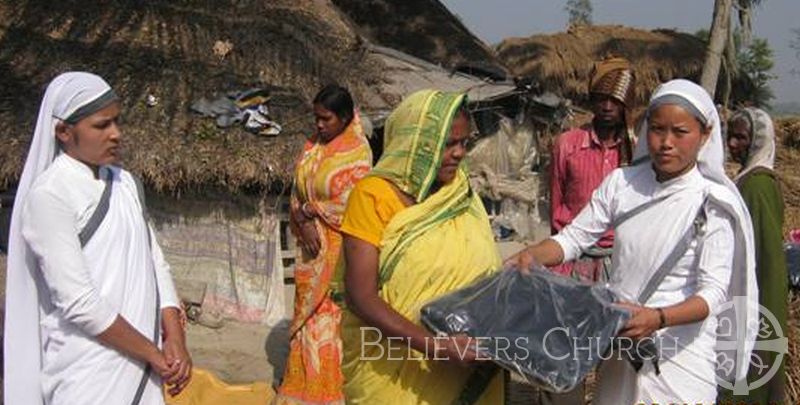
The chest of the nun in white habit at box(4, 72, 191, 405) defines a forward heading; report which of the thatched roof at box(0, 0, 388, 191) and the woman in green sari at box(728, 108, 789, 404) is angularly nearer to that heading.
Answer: the woman in green sari

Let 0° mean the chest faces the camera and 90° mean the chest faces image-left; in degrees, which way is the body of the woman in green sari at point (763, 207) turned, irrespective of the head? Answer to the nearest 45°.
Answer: approximately 90°

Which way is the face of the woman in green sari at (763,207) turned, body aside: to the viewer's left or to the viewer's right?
to the viewer's left
